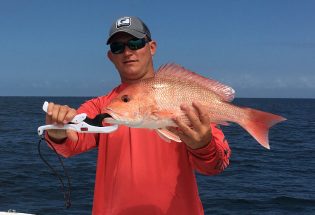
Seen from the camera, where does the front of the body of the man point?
toward the camera

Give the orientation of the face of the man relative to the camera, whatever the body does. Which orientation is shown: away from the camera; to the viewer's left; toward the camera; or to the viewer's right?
toward the camera
